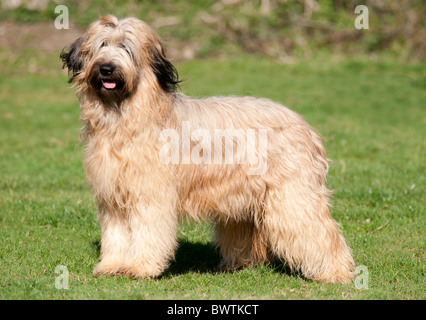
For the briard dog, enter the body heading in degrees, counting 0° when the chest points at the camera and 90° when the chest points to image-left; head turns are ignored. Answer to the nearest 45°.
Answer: approximately 90°
